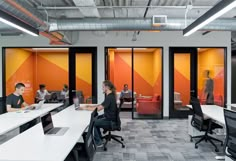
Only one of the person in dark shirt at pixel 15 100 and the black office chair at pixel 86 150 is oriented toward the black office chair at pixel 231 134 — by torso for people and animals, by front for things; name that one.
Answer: the person in dark shirt

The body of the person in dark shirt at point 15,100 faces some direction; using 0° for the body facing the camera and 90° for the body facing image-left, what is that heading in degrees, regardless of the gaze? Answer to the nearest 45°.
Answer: approximately 315°

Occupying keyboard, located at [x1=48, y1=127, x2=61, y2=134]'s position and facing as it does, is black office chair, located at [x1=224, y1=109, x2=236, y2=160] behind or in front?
in front

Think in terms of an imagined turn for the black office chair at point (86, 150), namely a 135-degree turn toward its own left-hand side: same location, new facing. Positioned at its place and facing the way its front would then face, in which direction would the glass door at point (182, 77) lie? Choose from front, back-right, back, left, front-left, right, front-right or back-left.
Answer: left

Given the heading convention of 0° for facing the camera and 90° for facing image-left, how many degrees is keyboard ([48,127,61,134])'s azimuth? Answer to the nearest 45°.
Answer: approximately 315°

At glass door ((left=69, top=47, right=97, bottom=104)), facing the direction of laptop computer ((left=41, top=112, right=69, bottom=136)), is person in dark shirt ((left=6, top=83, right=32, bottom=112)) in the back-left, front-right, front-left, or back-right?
front-right

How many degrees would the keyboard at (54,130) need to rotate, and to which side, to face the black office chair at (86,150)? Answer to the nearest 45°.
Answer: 0° — it already faces it

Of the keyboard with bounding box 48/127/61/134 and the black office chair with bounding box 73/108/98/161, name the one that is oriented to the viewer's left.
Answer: the black office chair

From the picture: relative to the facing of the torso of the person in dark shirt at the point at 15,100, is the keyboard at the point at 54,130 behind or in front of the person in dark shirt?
in front

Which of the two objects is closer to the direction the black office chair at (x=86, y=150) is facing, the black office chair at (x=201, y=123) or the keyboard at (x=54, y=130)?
the keyboard

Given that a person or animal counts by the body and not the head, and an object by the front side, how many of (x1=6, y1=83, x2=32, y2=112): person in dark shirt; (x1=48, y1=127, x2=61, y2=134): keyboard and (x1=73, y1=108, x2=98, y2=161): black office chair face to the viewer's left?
1

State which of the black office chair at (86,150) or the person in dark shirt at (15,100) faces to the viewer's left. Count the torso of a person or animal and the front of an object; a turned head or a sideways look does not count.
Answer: the black office chair

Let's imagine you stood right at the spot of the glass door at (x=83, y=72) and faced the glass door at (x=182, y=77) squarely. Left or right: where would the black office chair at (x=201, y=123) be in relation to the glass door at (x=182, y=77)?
right

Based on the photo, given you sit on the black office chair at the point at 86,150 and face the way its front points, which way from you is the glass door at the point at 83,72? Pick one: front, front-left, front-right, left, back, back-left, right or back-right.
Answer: right

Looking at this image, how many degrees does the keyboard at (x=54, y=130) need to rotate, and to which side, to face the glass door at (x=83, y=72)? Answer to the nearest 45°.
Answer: approximately 135° to its left

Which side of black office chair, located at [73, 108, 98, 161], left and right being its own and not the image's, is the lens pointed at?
left

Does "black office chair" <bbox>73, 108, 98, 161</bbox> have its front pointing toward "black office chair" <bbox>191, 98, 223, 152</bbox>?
no

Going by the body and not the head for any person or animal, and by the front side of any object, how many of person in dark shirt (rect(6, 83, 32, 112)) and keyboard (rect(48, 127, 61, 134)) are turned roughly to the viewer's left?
0

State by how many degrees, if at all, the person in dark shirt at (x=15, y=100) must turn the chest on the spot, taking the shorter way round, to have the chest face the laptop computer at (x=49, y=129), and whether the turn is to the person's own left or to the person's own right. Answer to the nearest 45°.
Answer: approximately 45° to the person's own right
